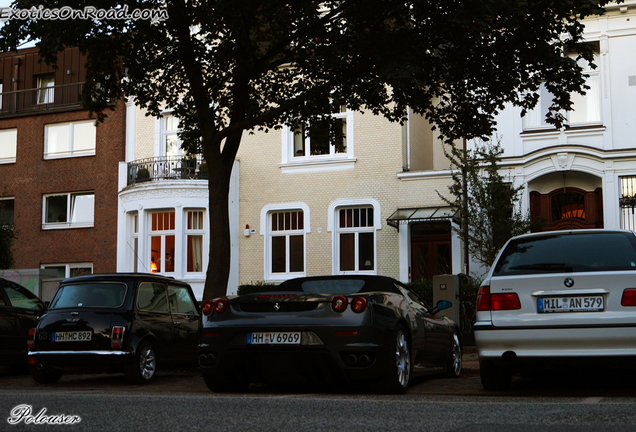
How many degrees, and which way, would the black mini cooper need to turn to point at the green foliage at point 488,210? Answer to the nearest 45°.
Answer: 0° — it already faces it

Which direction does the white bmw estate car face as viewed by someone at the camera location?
facing away from the viewer

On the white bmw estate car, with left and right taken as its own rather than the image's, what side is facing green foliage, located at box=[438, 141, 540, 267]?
front

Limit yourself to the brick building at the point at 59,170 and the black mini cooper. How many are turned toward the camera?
1

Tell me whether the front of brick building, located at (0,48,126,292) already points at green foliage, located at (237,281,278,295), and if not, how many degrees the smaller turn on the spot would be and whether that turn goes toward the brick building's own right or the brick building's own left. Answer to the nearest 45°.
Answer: approximately 45° to the brick building's own left

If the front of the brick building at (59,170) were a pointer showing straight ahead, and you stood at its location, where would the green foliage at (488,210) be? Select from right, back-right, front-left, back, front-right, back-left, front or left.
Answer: front-left

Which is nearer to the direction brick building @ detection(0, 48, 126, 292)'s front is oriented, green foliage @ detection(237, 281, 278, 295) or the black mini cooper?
the black mini cooper

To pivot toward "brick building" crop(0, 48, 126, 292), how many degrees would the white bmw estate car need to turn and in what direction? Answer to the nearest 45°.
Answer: approximately 45° to its left

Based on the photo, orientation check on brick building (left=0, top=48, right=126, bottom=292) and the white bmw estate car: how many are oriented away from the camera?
1

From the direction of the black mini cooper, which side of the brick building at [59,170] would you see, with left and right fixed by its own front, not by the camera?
front

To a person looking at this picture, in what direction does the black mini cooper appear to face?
facing away from the viewer and to the right of the viewer

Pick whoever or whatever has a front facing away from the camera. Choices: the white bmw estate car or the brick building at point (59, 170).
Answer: the white bmw estate car

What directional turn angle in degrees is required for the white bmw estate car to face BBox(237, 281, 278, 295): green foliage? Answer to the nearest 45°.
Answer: approximately 45° to its left
